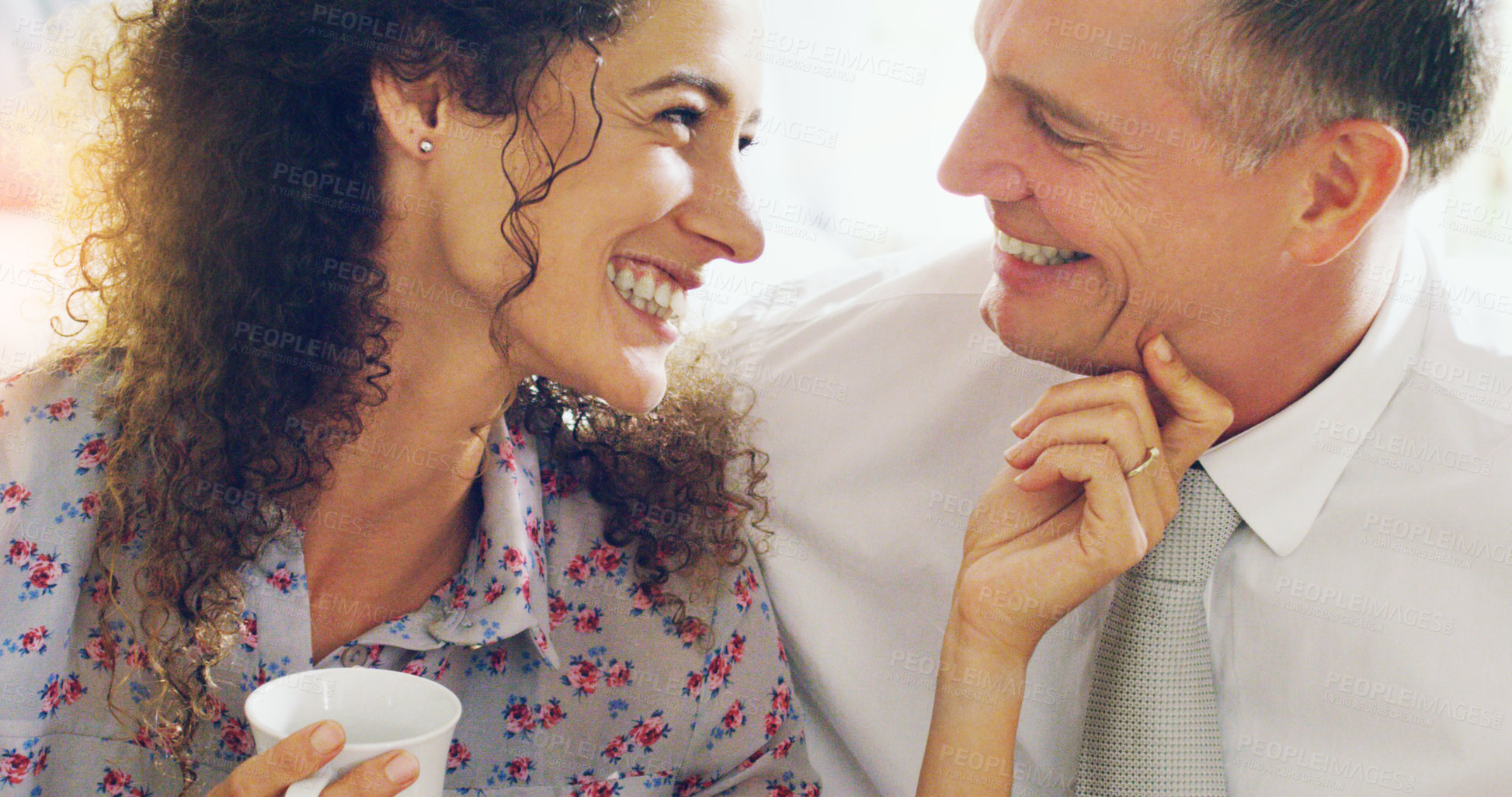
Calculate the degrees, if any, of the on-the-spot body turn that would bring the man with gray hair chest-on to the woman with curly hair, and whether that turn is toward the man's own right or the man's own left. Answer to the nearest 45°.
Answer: approximately 45° to the man's own right

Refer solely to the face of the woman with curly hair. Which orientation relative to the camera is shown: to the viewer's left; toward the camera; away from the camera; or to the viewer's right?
to the viewer's right

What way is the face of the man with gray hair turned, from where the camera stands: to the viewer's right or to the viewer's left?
to the viewer's left

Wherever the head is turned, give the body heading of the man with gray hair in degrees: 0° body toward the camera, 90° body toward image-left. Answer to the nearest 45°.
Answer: approximately 45°
